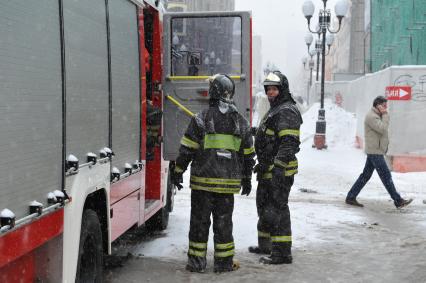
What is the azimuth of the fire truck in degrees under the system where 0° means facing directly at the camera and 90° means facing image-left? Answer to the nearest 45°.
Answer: approximately 225°

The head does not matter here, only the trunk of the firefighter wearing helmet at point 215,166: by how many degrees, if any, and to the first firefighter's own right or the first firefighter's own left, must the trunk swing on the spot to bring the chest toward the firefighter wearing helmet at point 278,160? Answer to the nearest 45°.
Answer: approximately 45° to the first firefighter's own right

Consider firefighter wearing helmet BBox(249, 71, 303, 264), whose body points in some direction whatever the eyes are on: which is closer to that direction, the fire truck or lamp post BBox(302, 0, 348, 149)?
the fire truck

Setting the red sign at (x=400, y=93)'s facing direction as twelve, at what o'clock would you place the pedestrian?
The pedestrian is roughly at 12 o'clock from the red sign.

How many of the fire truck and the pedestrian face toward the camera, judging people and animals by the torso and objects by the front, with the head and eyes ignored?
0

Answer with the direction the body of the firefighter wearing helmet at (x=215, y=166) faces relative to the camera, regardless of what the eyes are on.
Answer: away from the camera

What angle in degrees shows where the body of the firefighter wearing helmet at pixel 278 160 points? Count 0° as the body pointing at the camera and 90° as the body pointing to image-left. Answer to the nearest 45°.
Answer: approximately 90°
